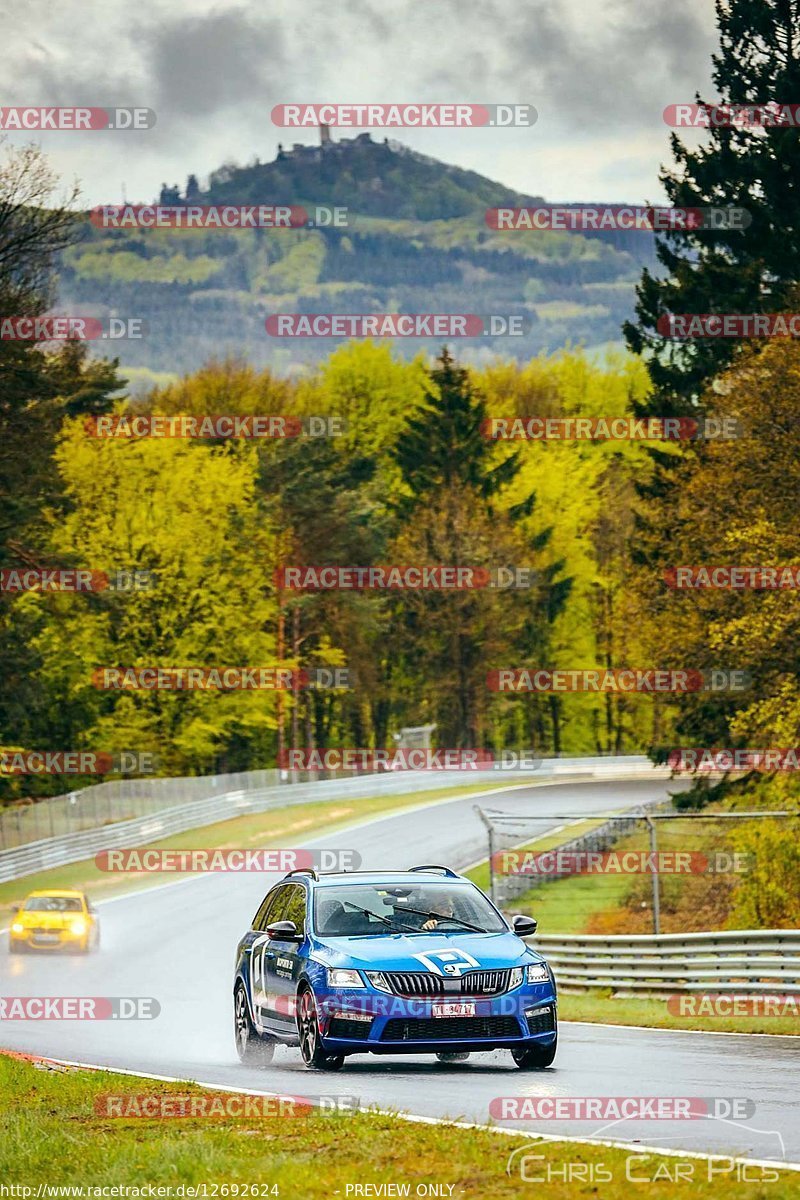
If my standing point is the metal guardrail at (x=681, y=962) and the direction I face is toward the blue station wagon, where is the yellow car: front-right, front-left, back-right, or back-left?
back-right

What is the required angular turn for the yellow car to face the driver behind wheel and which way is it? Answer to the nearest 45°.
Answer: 0° — it already faces them

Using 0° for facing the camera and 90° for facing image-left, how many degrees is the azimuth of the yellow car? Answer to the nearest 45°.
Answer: approximately 0°

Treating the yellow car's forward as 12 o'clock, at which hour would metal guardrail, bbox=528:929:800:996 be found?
The metal guardrail is roughly at 11 o'clock from the yellow car.

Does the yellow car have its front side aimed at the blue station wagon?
yes
